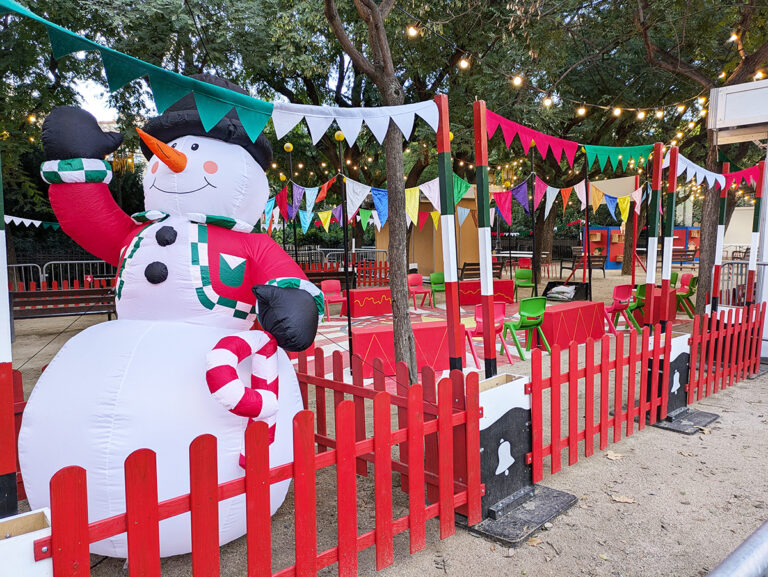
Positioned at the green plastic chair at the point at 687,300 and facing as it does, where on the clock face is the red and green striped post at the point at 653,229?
The red and green striped post is roughly at 9 o'clock from the green plastic chair.

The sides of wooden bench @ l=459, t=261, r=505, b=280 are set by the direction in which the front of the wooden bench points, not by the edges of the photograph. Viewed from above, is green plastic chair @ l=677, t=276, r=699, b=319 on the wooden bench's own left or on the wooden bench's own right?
on the wooden bench's own left

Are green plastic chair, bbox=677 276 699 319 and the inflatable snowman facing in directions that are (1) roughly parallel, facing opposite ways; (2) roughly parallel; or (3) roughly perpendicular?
roughly perpendicular

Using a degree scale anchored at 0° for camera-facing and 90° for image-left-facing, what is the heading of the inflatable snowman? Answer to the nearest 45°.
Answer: approximately 45°

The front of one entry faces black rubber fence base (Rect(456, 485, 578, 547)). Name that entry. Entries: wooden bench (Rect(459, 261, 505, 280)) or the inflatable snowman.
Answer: the wooden bench

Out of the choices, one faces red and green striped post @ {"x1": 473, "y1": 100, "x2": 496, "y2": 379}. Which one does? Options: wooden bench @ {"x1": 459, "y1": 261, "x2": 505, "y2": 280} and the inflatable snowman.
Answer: the wooden bench

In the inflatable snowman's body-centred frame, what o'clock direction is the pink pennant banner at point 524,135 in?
The pink pennant banner is roughly at 7 o'clock from the inflatable snowman.

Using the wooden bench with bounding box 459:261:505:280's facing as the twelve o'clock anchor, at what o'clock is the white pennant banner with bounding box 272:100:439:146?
The white pennant banner is roughly at 12 o'clock from the wooden bench.

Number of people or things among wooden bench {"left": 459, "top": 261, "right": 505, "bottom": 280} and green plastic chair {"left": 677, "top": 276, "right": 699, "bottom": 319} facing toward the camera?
1

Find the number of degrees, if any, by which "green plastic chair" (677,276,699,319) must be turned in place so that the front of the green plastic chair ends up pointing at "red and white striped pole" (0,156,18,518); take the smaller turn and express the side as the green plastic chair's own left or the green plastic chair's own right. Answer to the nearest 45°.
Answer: approximately 90° to the green plastic chair's own left

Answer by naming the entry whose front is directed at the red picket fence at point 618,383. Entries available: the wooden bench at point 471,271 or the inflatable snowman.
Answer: the wooden bench

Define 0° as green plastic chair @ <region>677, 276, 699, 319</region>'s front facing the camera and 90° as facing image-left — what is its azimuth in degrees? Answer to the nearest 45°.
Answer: approximately 90°

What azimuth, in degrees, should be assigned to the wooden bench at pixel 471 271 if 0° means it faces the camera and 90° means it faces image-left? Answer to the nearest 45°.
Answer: approximately 0°
